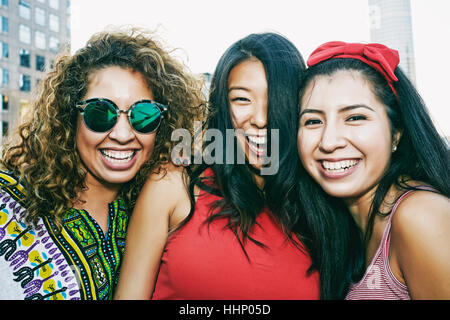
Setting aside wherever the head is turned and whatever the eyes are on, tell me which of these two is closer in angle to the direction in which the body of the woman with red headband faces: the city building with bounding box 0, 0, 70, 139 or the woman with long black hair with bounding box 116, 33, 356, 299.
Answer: the woman with long black hair

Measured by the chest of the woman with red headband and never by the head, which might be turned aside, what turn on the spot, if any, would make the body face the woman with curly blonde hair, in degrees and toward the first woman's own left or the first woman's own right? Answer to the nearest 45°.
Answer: approximately 45° to the first woman's own right

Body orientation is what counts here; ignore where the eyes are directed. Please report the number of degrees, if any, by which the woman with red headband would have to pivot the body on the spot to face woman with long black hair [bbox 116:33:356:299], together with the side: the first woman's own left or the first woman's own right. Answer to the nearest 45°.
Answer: approximately 45° to the first woman's own right

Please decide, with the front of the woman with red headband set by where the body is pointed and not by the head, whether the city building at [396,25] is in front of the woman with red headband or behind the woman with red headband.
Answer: behind

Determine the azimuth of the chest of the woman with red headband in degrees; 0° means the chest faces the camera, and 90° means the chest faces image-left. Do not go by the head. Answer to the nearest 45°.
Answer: approximately 45°

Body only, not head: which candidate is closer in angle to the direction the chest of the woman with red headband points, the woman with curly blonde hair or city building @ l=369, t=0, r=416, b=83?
the woman with curly blonde hair

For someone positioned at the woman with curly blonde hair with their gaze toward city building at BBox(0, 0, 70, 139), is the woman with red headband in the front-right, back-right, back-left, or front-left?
back-right
